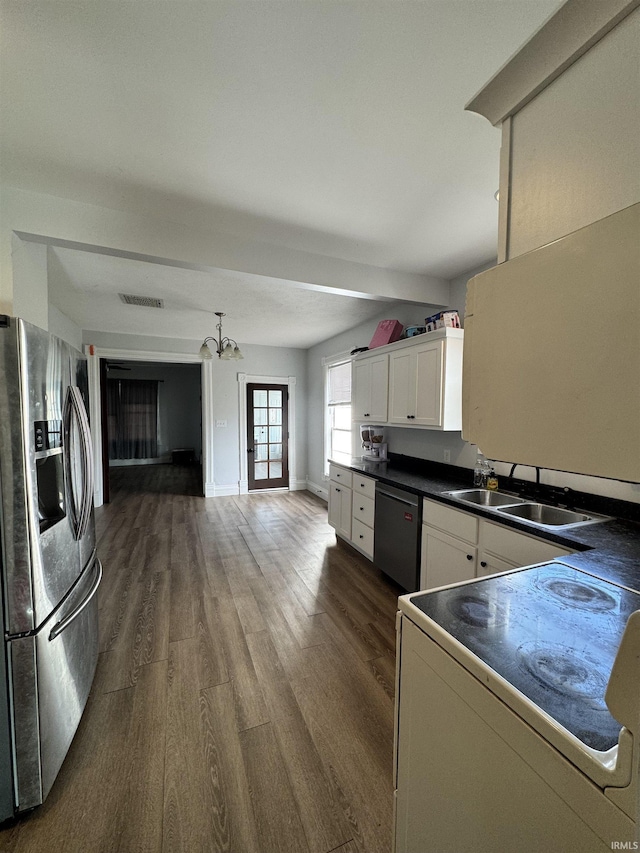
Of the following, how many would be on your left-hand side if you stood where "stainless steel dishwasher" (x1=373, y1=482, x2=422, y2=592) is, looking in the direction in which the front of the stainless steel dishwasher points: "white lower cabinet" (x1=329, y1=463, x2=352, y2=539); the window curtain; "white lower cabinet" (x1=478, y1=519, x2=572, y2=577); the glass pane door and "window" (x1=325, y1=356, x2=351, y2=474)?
1

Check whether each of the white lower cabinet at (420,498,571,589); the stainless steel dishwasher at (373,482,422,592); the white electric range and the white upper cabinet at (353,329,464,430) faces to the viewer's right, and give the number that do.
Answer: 0

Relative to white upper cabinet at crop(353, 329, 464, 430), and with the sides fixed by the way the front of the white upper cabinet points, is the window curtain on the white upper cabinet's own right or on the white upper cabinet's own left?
on the white upper cabinet's own right

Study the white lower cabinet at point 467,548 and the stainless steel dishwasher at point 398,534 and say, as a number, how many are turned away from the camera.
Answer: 0

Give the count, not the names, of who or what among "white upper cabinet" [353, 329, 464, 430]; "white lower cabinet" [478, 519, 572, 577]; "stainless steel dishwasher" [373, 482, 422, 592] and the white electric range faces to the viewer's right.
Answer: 0

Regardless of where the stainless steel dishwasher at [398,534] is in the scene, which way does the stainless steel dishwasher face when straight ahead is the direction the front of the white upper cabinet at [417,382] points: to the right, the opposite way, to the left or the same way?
the same way

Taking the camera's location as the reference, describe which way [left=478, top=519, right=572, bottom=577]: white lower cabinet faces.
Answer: facing the viewer and to the left of the viewer

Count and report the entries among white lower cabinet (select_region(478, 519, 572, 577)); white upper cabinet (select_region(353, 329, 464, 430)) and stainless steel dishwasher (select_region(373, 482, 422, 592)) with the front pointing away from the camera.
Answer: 0

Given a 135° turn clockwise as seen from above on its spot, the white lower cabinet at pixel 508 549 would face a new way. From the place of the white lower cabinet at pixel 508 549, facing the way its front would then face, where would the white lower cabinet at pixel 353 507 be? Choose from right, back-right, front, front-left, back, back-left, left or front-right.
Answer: front-left

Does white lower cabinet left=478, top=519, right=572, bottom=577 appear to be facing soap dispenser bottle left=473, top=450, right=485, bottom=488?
no

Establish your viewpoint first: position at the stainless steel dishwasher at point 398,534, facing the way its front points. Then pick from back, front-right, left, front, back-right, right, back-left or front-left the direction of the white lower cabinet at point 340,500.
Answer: right

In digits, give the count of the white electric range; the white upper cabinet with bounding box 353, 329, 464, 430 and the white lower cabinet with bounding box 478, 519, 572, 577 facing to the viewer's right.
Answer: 0

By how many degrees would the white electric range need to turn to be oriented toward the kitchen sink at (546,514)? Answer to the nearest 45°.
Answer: approximately 45° to its right

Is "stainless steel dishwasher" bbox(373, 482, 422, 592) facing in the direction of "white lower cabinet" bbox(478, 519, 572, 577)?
no

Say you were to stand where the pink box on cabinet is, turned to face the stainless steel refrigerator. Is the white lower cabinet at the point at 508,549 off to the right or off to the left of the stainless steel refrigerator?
left

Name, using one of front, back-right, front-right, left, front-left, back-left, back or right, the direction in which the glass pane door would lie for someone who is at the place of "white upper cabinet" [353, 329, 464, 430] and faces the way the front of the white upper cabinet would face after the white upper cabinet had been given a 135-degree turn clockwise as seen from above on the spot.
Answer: front-left

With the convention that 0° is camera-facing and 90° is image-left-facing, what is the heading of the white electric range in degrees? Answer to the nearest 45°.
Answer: approximately 135°

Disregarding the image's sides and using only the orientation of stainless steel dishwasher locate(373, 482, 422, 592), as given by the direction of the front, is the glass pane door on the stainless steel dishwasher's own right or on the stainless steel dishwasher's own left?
on the stainless steel dishwasher's own right
